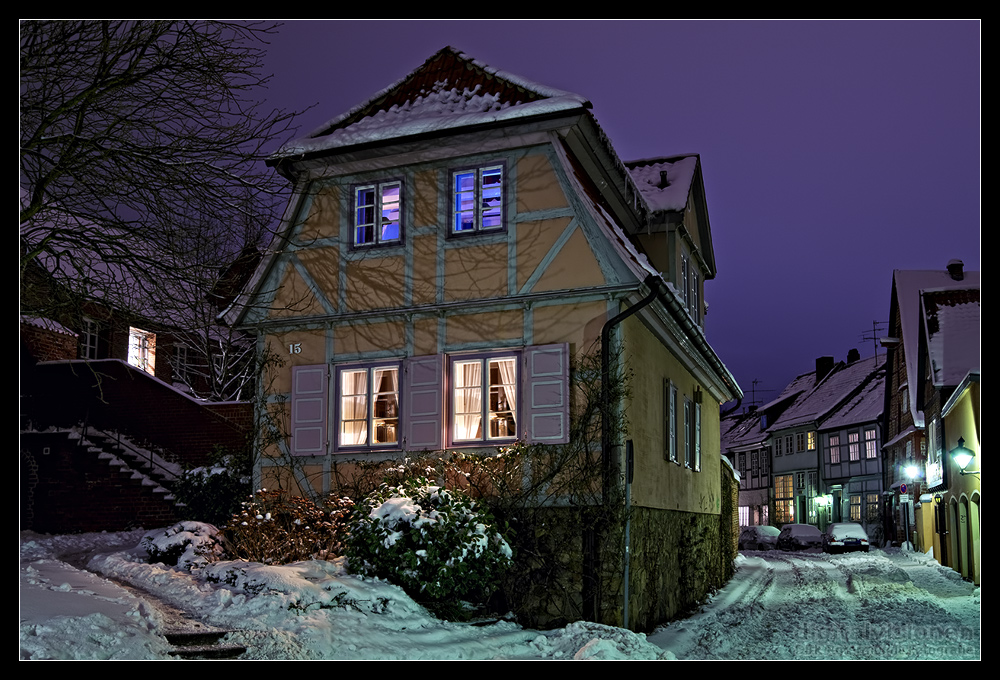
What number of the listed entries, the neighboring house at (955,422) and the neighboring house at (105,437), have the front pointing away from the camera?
0

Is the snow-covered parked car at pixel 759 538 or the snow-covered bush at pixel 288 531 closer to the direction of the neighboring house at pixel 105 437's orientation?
the snow-covered bush

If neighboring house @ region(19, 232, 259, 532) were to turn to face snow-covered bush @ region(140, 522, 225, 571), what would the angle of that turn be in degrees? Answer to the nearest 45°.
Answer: approximately 45° to its right

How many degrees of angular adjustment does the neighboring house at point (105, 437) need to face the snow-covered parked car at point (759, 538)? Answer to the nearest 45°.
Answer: approximately 90° to its left

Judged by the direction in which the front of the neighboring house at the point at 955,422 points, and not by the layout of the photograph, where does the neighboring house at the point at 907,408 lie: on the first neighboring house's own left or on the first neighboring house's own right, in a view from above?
on the first neighboring house's own right

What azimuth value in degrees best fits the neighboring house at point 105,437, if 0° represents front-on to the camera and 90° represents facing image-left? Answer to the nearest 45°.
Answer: approximately 315°

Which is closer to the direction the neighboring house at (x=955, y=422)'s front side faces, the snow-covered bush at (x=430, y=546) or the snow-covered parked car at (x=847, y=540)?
the snow-covered bush

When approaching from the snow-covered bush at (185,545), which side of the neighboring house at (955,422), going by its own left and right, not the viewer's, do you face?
front

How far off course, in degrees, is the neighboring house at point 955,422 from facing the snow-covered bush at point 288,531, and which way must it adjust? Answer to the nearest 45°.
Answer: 0° — it already faces it

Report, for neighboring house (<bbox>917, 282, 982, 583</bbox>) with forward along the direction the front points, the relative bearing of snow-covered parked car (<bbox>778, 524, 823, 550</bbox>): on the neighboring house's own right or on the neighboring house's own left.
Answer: on the neighboring house's own right

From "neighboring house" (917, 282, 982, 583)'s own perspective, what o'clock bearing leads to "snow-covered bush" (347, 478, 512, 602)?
The snow-covered bush is roughly at 11 o'clock from the neighboring house.

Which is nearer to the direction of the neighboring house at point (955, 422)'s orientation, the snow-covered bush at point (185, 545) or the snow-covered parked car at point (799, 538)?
the snow-covered bush

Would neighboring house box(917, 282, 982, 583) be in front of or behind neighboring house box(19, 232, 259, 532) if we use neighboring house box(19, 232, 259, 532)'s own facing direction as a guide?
in front

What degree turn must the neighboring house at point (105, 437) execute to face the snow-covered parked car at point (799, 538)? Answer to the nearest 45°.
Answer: approximately 90° to its left

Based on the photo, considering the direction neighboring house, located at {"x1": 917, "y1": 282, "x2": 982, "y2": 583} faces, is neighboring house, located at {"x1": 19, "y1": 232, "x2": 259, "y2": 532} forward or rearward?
forward

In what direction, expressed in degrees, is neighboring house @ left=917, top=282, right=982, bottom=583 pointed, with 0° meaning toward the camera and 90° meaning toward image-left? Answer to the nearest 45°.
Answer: approximately 45°
